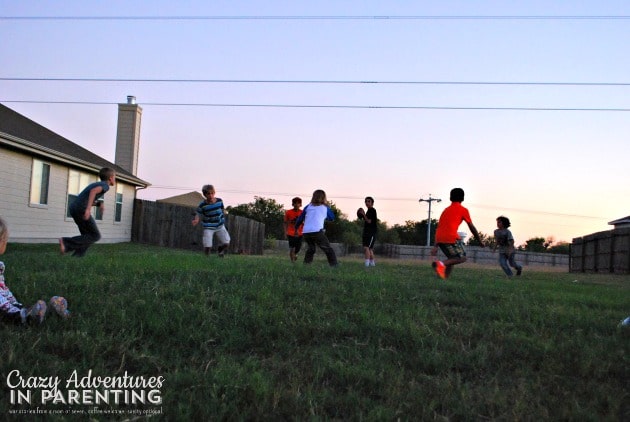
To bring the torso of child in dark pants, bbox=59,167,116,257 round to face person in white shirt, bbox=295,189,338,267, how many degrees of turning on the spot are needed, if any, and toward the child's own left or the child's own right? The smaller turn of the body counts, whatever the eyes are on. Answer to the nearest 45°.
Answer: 0° — they already face them

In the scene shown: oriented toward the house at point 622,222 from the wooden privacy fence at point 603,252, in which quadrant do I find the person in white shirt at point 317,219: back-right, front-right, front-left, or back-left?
back-left

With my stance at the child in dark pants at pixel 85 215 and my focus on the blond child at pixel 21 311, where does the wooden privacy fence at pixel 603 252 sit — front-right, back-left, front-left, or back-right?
back-left

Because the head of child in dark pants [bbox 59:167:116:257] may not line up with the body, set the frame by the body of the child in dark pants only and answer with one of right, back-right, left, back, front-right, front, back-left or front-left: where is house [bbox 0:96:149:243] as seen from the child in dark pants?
left

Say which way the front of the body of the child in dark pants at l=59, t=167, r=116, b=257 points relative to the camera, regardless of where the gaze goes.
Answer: to the viewer's right

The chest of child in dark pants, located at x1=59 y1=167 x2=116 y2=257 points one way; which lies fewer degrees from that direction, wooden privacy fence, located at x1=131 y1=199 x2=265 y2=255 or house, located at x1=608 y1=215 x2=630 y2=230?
the house

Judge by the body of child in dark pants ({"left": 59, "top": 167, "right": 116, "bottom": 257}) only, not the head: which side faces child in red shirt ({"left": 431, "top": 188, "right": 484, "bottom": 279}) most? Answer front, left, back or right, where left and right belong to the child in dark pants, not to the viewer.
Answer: front

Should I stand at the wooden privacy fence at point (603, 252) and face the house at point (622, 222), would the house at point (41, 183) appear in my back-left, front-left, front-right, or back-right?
back-left

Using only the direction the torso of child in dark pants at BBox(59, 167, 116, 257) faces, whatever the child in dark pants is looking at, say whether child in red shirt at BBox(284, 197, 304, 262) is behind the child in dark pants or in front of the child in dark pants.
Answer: in front
